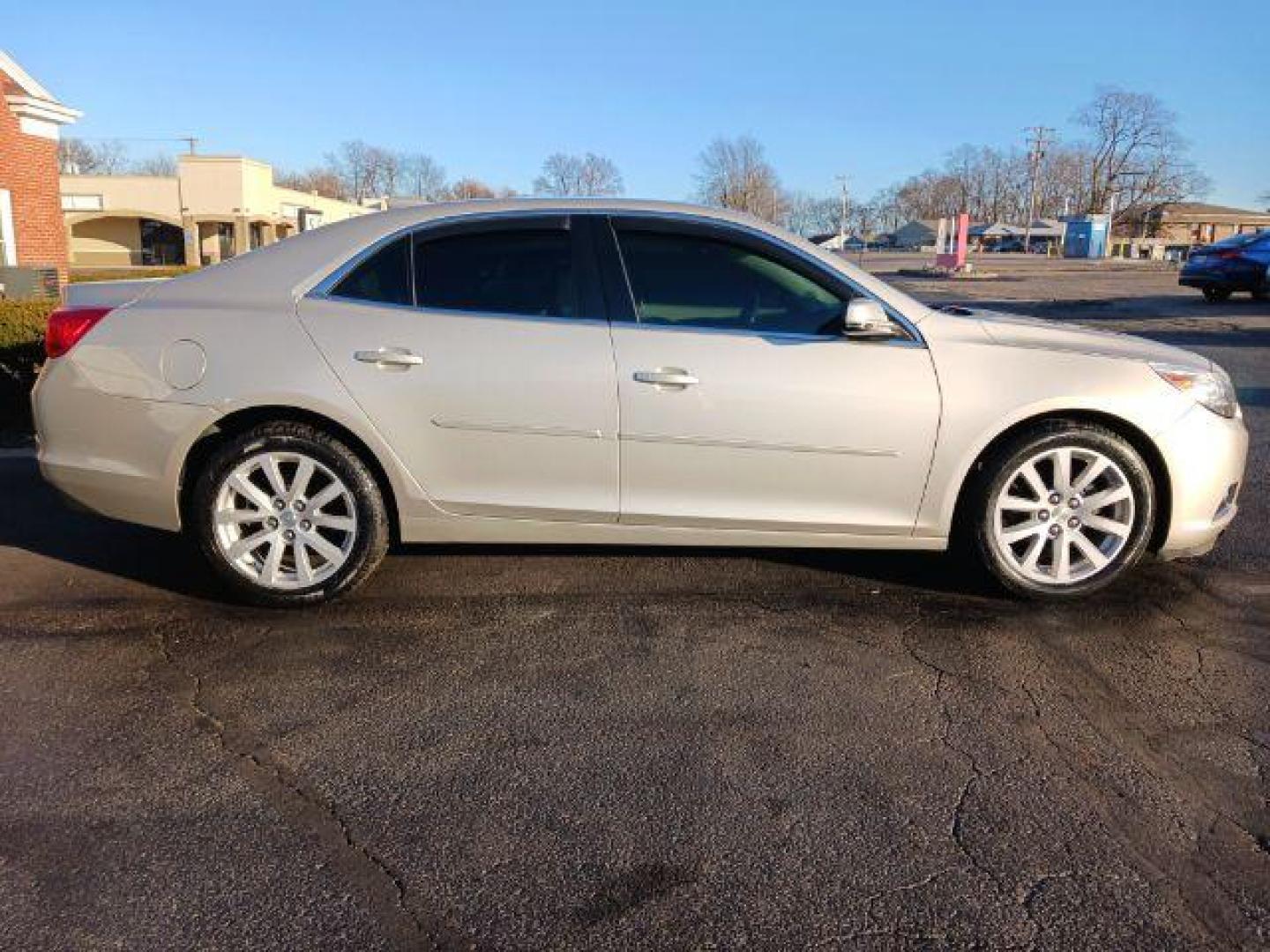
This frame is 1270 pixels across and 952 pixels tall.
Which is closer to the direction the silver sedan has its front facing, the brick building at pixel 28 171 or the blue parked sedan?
the blue parked sedan

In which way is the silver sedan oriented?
to the viewer's right

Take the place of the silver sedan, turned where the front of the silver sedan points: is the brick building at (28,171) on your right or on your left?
on your left

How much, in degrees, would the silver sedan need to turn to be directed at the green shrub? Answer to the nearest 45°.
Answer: approximately 135° to its left

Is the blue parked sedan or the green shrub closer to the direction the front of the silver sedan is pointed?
the blue parked sedan
